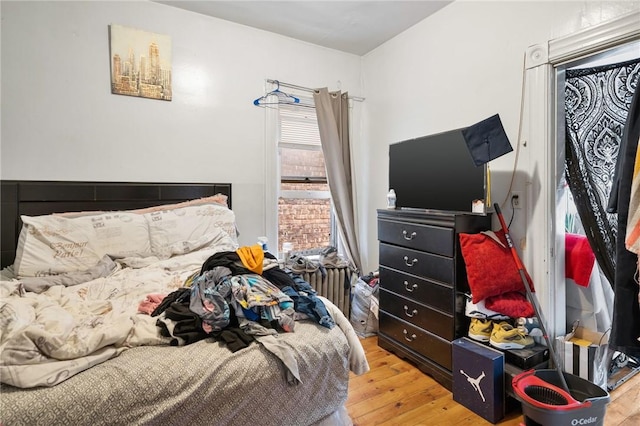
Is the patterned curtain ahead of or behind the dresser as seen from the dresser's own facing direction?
behind

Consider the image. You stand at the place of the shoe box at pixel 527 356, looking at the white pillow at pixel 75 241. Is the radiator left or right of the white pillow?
right

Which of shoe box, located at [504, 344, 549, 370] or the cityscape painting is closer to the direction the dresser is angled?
the cityscape painting
